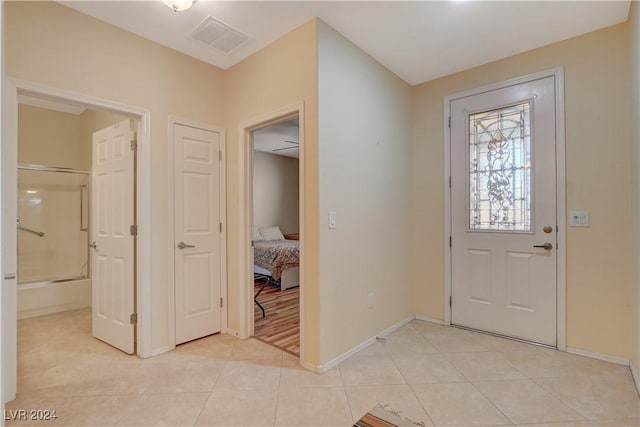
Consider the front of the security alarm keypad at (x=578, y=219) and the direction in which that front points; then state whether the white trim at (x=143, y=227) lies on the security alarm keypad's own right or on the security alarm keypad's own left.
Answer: on the security alarm keypad's own right

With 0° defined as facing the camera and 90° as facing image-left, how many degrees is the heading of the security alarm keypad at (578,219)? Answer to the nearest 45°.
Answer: approximately 0°

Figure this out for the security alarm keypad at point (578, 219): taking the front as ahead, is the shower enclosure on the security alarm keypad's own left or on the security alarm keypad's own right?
on the security alarm keypad's own right

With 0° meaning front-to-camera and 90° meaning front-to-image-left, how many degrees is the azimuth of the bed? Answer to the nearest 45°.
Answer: approximately 315°

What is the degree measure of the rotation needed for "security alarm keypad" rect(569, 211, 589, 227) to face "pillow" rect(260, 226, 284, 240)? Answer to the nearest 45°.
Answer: approximately 90° to its right

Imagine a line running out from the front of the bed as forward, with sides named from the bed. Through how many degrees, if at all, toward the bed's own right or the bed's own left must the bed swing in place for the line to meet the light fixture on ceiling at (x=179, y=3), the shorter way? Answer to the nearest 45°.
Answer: approximately 45° to the bed's own right

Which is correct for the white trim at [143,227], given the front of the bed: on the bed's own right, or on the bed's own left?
on the bed's own right

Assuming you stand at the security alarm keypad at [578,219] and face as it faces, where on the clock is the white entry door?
The white entry door is roughly at 3 o'clock from the security alarm keypad.
